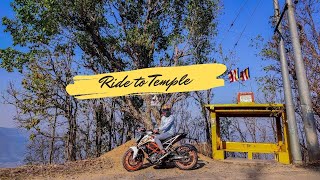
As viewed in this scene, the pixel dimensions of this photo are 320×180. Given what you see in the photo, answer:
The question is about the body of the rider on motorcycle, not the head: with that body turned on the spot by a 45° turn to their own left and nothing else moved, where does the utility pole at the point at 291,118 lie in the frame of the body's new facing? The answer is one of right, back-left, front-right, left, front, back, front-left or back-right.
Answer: back-left

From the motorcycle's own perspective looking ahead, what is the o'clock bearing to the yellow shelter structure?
The yellow shelter structure is roughly at 5 o'clock from the motorcycle.

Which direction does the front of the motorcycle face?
to the viewer's left

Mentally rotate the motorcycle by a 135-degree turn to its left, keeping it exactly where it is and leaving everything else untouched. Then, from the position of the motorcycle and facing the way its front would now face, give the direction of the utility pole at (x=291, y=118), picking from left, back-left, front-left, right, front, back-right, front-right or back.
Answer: front-left

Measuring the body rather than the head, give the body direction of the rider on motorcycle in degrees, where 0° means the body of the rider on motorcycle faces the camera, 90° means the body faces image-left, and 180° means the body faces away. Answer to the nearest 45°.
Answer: approximately 90°

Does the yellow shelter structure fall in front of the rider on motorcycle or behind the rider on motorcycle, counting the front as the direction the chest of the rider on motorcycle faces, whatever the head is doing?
behind

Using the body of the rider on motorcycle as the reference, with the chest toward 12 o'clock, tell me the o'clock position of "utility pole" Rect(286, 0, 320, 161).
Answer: The utility pole is roughly at 6 o'clock from the rider on motorcycle.

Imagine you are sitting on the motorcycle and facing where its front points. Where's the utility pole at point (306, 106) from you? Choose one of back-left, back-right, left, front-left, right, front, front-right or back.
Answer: back
